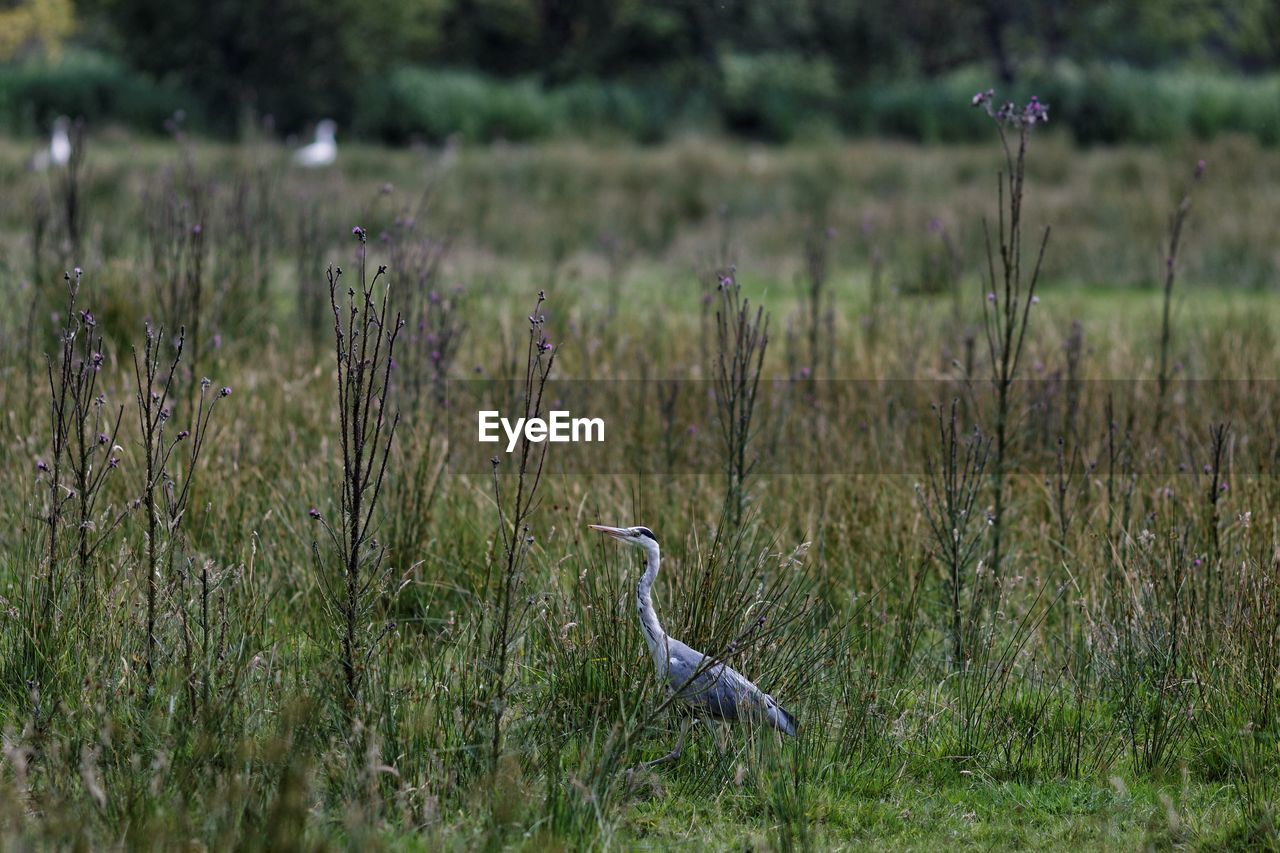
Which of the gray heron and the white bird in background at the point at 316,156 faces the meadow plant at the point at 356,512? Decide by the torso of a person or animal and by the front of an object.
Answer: the gray heron

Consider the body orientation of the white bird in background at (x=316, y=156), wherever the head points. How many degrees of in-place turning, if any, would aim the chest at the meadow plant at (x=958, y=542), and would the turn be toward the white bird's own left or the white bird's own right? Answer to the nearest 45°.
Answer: approximately 90° to the white bird's own right

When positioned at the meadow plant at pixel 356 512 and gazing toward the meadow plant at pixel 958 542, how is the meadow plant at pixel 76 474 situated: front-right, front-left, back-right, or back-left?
back-left

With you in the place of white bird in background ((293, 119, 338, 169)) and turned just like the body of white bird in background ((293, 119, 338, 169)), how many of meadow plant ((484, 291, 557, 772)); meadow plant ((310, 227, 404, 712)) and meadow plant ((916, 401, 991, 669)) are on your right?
3

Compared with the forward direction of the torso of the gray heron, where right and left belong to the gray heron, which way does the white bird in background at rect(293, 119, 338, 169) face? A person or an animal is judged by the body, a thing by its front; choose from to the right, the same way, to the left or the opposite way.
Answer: the opposite way

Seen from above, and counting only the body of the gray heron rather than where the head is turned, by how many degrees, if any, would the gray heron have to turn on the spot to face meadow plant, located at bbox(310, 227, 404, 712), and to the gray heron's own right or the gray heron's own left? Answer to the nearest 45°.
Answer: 0° — it already faces it

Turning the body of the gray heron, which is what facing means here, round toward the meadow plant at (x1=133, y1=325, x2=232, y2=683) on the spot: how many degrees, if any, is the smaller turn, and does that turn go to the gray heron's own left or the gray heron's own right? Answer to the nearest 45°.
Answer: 0° — it already faces it

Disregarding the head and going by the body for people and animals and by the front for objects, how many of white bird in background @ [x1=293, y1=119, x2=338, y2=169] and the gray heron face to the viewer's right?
1

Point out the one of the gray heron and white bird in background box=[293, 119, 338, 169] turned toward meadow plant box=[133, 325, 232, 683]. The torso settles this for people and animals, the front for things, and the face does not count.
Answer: the gray heron

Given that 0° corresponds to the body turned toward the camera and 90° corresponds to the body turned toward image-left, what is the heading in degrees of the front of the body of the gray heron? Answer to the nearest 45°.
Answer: approximately 90°

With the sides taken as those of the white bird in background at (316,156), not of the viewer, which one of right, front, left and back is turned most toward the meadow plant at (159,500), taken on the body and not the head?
right

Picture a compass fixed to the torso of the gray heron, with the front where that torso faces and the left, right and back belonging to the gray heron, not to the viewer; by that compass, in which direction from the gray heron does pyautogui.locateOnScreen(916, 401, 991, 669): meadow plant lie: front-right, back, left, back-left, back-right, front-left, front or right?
back-right

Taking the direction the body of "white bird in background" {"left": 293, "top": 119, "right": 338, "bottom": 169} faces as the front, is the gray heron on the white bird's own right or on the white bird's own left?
on the white bird's own right

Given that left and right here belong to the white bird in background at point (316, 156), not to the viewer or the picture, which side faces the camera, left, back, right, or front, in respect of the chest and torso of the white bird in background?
right

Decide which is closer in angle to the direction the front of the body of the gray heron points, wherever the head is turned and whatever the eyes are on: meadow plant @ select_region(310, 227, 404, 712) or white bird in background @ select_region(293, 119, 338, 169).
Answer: the meadow plant

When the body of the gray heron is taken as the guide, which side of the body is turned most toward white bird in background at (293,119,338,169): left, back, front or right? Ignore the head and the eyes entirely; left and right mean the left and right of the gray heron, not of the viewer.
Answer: right
